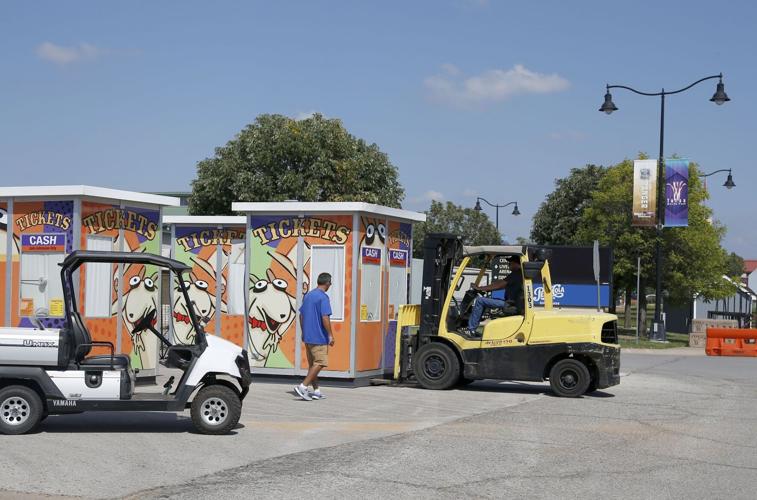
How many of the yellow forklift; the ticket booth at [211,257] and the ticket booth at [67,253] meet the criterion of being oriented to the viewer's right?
0

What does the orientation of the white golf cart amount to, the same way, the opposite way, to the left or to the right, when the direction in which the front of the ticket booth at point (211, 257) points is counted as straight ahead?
to the left

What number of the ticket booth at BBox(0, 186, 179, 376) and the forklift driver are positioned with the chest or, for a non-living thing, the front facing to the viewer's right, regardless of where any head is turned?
0

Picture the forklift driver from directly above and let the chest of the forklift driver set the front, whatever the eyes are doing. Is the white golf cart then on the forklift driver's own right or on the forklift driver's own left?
on the forklift driver's own left

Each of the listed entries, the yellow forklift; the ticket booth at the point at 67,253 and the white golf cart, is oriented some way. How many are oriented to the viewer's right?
1

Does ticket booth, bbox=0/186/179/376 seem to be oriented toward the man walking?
no

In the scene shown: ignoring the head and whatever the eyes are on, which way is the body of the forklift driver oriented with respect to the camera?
to the viewer's left

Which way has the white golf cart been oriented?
to the viewer's right

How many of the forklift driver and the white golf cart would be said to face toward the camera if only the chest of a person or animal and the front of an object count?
0

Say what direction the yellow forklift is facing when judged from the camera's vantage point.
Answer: facing to the left of the viewer

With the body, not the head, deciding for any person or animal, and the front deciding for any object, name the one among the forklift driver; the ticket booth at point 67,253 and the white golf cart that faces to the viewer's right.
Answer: the white golf cart

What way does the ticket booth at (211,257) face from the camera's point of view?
toward the camera

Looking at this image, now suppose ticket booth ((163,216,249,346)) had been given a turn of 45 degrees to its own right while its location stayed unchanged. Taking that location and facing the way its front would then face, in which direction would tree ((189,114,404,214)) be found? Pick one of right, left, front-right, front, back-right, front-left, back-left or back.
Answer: back-right

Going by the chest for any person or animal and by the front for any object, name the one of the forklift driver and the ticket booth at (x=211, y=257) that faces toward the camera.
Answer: the ticket booth

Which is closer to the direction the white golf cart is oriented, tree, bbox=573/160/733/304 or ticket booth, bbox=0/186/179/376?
the tree

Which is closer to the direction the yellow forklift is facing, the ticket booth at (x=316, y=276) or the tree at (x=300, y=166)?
the ticket booth
